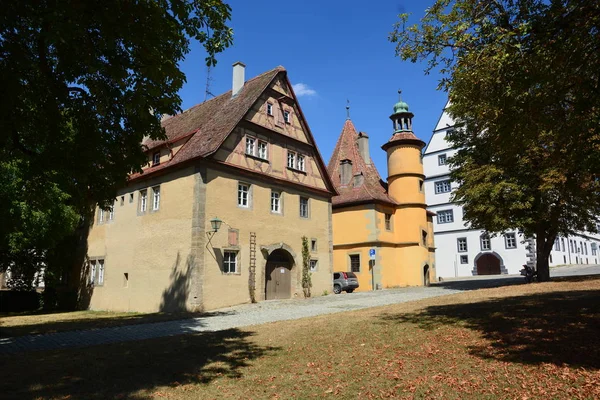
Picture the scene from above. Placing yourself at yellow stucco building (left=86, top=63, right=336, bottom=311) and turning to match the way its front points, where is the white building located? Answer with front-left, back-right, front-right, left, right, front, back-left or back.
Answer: left

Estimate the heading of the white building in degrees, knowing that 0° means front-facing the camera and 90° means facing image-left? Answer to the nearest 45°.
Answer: approximately 0°

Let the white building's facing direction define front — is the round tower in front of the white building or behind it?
in front

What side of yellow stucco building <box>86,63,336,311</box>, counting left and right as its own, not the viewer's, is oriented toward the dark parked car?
left

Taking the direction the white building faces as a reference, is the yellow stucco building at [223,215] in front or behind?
in front

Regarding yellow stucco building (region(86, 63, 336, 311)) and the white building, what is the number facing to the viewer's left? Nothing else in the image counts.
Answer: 0

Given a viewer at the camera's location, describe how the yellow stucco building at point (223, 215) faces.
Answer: facing the viewer and to the right of the viewer

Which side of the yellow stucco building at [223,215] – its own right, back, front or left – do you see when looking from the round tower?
left
